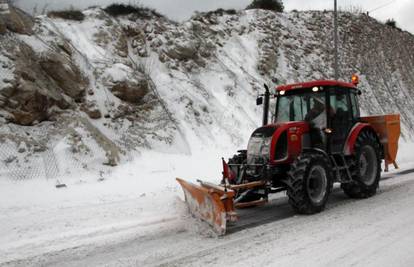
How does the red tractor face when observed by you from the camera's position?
facing the viewer and to the left of the viewer

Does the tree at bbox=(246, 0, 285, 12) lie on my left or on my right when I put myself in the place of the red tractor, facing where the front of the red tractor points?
on my right
